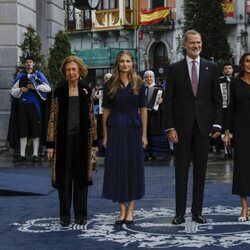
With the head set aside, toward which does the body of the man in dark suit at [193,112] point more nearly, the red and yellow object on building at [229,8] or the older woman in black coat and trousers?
the older woman in black coat and trousers

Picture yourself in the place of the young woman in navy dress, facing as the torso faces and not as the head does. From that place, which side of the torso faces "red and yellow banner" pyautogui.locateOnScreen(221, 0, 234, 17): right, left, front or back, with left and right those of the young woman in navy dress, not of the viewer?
back

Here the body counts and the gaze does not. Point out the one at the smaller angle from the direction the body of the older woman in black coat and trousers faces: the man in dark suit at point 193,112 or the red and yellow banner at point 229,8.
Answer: the man in dark suit

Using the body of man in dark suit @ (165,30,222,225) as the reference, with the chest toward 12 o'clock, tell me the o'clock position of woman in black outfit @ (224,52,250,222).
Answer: The woman in black outfit is roughly at 8 o'clock from the man in dark suit.

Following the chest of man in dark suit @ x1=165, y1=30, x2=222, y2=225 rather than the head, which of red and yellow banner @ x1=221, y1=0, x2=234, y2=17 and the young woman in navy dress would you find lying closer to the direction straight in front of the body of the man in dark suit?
the young woman in navy dress

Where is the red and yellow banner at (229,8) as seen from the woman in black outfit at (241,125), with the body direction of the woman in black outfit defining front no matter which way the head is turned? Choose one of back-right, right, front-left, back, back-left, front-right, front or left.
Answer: back

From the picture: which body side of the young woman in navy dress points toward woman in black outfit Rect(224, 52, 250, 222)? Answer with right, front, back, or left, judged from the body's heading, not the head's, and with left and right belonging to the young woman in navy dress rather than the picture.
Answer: left
